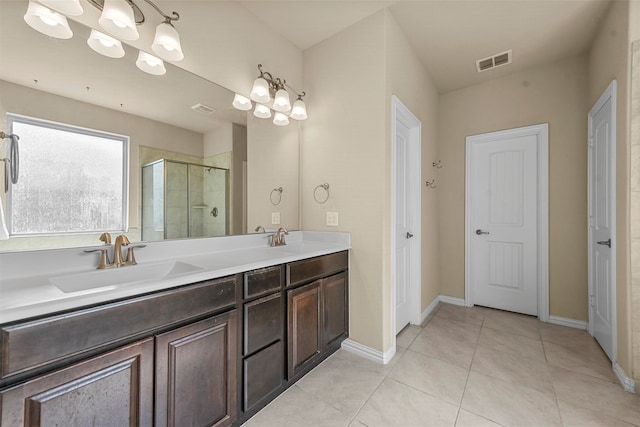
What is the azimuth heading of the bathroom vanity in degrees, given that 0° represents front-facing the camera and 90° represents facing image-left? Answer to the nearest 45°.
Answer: approximately 315°

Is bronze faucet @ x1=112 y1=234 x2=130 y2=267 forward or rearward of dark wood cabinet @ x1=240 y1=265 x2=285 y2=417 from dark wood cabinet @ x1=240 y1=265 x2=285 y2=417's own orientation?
rearward

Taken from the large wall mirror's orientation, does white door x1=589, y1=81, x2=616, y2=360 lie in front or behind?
in front

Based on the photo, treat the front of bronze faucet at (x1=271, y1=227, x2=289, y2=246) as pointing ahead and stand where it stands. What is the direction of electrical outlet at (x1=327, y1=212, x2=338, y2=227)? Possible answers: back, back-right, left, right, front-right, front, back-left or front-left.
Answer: front-left

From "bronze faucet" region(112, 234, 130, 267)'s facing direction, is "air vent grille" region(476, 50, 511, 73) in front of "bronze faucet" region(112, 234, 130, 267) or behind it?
in front

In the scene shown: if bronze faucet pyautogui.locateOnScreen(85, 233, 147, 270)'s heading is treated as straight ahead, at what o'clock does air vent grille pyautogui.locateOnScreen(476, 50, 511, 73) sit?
The air vent grille is roughly at 11 o'clock from the bronze faucet.
